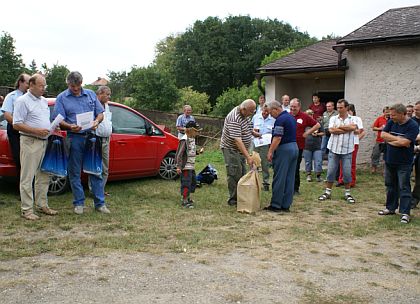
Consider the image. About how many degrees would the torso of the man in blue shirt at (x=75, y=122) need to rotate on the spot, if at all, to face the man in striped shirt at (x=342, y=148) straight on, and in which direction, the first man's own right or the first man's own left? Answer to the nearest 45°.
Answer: approximately 90° to the first man's own left

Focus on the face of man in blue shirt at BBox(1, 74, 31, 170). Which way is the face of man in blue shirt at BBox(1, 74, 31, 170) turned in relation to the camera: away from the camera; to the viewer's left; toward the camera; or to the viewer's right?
to the viewer's right

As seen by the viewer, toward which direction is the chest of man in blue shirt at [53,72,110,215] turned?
toward the camera

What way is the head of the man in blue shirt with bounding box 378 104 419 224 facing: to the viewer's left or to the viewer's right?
to the viewer's left

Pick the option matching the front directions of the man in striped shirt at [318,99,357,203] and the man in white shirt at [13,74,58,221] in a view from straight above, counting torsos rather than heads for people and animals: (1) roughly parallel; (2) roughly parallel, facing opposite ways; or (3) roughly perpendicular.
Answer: roughly perpendicular

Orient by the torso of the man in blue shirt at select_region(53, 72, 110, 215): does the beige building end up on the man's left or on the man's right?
on the man's left

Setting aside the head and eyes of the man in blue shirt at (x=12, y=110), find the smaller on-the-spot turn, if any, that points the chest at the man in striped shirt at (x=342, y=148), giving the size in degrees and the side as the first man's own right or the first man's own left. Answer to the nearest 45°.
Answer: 0° — they already face them

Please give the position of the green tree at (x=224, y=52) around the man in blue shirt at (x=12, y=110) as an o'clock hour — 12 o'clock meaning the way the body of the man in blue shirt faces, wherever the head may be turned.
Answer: The green tree is roughly at 10 o'clock from the man in blue shirt.

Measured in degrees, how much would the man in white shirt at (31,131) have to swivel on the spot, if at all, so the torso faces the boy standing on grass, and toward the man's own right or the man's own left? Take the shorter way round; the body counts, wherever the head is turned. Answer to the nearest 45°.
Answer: approximately 45° to the man's own left

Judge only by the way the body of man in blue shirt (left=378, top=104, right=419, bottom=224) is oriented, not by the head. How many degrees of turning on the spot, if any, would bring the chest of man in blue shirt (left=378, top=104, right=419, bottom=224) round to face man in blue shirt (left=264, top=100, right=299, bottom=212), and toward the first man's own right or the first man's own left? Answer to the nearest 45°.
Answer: approximately 45° to the first man's own right

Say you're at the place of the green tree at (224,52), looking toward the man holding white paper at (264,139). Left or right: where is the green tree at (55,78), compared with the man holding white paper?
right

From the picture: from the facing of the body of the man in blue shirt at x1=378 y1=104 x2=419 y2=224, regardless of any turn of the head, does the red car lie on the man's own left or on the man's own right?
on the man's own right

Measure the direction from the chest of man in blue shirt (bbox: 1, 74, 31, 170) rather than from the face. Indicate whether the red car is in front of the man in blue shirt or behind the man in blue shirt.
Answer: in front

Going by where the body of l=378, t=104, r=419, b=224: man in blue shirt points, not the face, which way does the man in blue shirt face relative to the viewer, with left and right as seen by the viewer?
facing the viewer and to the left of the viewer

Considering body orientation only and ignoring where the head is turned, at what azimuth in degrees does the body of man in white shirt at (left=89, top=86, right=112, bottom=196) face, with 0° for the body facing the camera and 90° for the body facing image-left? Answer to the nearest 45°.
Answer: approximately 315°
